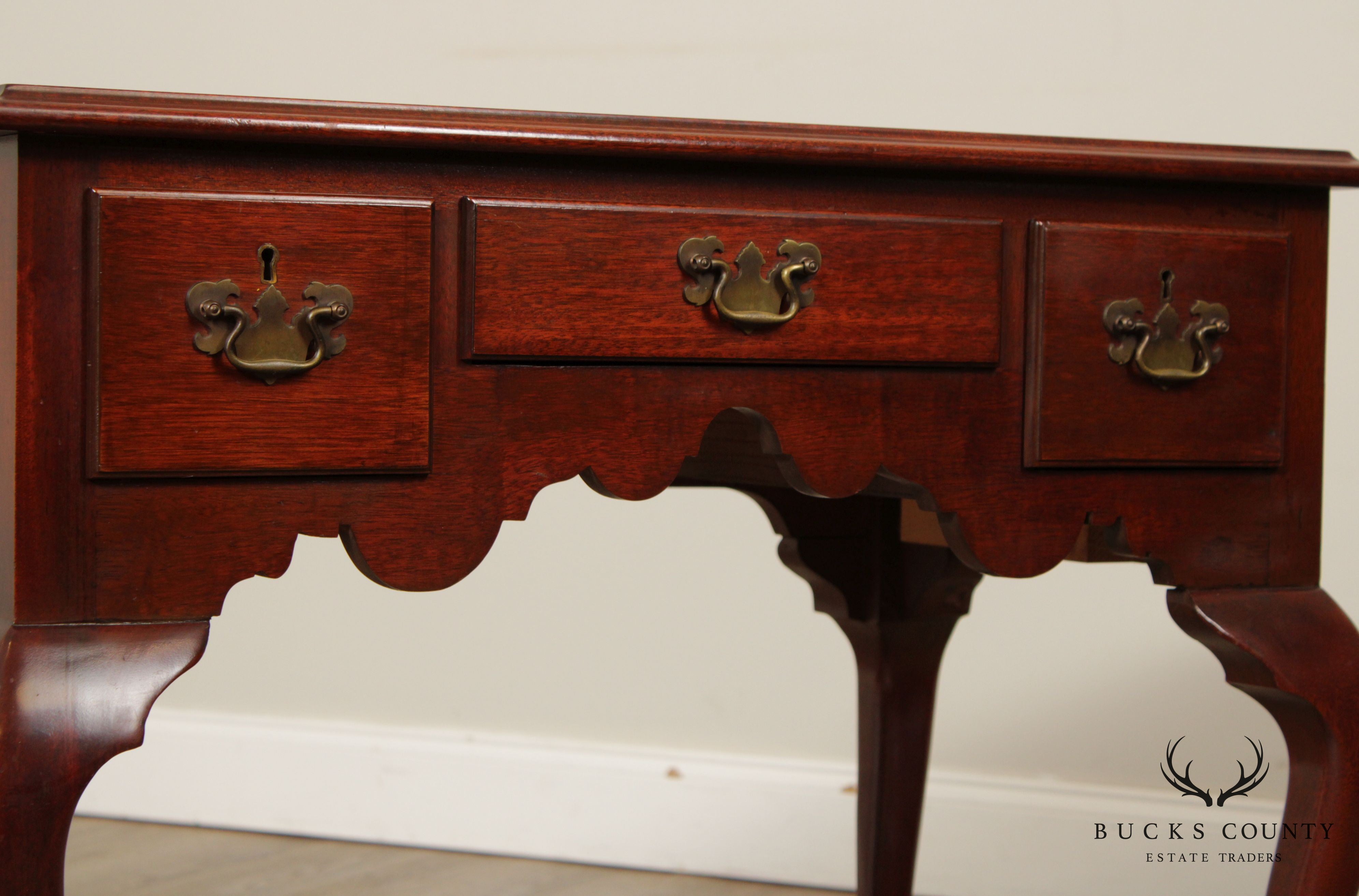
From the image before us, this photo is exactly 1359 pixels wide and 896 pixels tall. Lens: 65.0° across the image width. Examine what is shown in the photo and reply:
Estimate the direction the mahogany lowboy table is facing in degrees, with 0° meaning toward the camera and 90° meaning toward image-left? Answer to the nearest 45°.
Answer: approximately 315°
